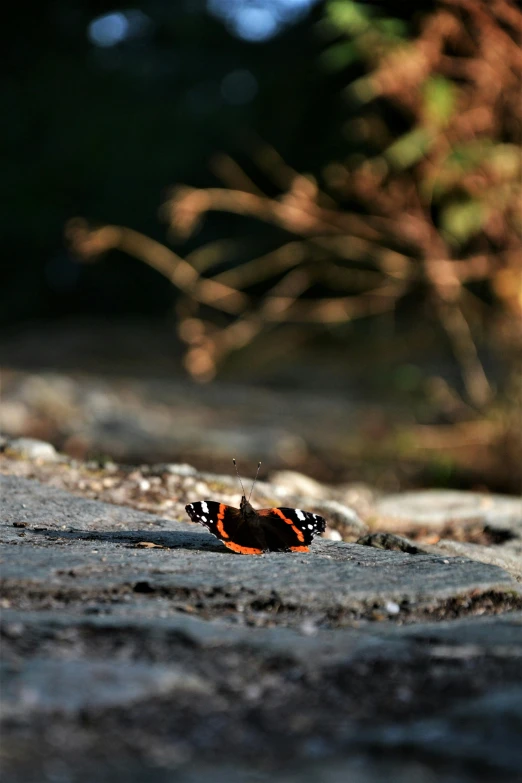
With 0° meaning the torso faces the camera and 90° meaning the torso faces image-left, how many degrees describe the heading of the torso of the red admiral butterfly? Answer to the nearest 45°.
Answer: approximately 180°

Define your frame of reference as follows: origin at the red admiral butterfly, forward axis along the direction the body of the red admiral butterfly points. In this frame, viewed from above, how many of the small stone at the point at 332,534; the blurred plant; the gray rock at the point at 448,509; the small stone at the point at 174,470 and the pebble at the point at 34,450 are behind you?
0

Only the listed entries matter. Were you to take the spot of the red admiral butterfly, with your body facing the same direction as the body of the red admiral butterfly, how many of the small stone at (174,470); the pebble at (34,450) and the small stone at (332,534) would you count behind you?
0

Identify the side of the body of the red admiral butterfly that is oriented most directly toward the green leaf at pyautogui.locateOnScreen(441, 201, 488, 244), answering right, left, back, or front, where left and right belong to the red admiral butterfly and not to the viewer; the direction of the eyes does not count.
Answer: front

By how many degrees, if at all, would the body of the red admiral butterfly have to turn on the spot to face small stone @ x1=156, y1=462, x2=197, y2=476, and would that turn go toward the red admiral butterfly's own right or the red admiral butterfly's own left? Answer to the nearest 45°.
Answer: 0° — it already faces it

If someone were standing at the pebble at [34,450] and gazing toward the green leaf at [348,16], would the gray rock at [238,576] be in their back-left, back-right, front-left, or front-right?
back-right

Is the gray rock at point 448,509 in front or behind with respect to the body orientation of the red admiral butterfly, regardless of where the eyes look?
in front

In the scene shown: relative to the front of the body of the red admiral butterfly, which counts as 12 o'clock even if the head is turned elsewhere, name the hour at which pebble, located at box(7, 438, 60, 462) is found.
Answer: The pebble is roughly at 11 o'clock from the red admiral butterfly.

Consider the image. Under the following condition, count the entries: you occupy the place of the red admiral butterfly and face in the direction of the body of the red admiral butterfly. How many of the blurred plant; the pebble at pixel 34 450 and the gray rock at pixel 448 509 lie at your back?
0

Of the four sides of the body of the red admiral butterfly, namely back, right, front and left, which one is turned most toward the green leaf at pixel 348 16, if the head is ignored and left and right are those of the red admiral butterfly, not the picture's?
front
